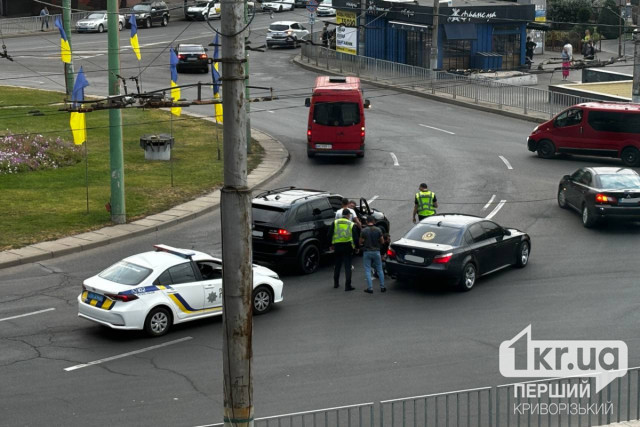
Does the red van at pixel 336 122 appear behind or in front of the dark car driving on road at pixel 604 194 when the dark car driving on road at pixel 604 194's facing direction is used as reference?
in front

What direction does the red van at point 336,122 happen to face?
away from the camera

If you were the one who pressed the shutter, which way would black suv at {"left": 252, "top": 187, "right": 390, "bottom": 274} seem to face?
facing away from the viewer and to the right of the viewer

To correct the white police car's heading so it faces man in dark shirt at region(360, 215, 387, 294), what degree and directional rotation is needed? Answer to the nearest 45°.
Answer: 0° — it already faces them

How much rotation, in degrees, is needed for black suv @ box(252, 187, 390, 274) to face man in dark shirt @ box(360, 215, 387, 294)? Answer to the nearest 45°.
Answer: approximately 90° to its right

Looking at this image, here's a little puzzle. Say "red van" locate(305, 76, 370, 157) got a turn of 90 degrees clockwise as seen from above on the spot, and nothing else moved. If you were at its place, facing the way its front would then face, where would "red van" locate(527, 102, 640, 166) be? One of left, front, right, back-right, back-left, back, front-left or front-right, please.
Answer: front

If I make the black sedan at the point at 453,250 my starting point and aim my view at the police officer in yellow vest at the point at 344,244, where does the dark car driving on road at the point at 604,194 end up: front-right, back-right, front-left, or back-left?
back-right

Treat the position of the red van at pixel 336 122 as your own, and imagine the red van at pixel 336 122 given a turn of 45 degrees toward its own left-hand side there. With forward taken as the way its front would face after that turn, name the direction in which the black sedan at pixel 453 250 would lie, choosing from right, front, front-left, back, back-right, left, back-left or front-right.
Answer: back-left

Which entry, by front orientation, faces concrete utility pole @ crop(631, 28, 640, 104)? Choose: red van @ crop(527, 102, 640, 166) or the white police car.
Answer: the white police car

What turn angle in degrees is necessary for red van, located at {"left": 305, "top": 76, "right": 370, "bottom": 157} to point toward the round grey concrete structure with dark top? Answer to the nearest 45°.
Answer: approximately 90° to its left

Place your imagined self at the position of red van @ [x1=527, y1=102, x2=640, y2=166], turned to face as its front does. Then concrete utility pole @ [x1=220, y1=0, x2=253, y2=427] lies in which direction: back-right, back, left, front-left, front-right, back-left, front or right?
left

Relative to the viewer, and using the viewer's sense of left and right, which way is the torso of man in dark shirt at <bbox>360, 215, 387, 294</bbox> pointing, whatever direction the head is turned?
facing away from the viewer

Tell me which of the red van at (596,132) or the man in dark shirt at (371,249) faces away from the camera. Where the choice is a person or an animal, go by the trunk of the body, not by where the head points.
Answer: the man in dark shirt

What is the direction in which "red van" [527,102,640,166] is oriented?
to the viewer's left

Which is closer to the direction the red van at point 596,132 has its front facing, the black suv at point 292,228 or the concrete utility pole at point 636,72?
the black suv

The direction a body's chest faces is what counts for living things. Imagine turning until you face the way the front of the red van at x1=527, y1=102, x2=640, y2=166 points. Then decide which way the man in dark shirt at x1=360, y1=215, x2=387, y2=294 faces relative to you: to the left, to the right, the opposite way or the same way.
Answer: to the right
